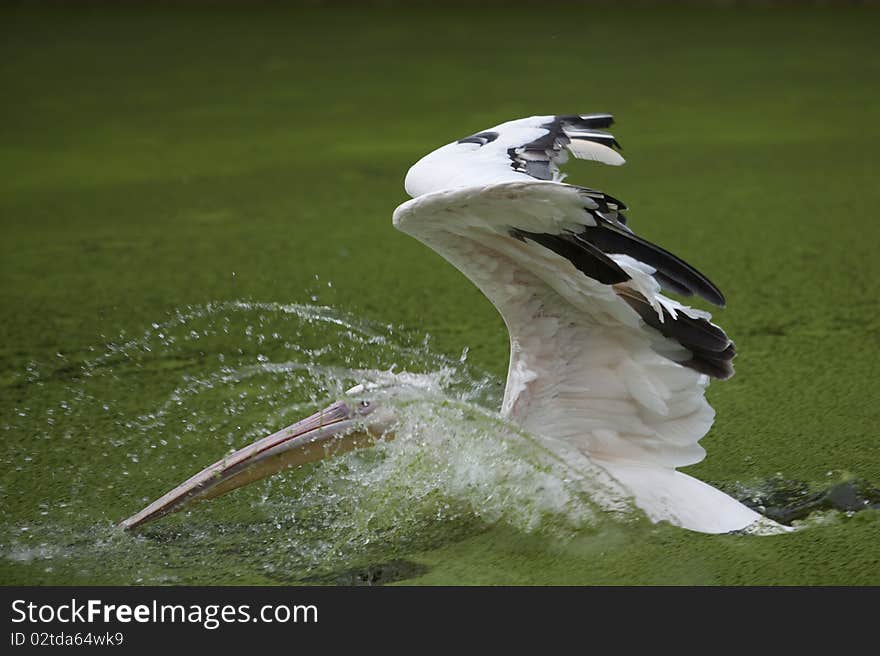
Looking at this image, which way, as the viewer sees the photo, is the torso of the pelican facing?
to the viewer's left
